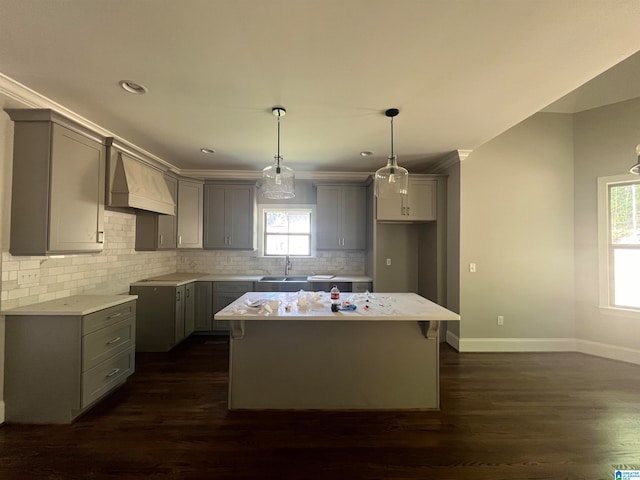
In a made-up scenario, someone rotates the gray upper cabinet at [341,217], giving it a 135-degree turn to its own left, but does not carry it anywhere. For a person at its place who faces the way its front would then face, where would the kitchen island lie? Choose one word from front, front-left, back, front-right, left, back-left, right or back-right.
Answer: back-right

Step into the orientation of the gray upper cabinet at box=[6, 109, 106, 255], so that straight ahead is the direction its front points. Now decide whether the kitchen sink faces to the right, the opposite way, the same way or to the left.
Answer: to the right

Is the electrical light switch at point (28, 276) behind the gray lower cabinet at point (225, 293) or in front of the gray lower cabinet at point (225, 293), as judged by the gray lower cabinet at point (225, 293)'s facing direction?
in front

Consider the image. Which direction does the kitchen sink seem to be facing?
toward the camera

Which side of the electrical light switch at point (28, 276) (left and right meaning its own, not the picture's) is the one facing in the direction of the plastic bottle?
front

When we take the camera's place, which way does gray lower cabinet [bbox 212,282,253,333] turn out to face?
facing the viewer

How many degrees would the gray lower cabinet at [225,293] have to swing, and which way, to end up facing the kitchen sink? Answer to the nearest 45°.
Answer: approximately 90° to its left

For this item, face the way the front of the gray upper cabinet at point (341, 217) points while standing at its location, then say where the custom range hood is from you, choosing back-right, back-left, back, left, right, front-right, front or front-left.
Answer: front-right

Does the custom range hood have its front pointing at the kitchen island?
yes

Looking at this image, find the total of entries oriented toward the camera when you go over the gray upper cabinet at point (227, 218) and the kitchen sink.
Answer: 2

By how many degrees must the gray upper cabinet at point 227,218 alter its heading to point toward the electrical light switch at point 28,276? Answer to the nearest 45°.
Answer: approximately 45° to its right

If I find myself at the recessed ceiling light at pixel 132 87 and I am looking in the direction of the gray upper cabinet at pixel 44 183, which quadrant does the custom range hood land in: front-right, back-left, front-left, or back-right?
front-right

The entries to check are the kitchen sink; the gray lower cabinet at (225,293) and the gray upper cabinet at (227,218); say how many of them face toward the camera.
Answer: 3

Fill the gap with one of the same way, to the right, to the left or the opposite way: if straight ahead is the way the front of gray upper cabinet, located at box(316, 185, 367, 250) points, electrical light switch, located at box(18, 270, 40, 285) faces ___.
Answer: to the left

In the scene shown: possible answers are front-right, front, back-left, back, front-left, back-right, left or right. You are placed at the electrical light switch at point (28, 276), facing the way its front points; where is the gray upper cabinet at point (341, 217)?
front-left

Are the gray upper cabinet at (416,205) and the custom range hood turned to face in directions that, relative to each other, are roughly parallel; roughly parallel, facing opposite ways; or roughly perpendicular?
roughly perpendicular

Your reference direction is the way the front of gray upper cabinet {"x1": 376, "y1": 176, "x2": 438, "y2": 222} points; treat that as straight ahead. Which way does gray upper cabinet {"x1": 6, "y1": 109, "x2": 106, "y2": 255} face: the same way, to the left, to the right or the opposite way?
to the left

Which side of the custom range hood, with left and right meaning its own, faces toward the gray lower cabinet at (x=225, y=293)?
left

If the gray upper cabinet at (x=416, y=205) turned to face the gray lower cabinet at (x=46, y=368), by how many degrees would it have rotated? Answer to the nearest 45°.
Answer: approximately 45° to its right

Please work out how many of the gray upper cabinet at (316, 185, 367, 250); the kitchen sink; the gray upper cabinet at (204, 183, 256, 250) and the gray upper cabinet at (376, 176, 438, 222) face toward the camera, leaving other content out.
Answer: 4

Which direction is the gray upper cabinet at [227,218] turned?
toward the camera

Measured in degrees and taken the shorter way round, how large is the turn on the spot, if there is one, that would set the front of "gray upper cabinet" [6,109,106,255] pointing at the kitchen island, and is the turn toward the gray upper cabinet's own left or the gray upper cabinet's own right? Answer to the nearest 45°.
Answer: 0° — it already faces it
